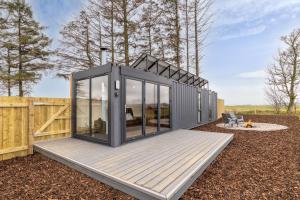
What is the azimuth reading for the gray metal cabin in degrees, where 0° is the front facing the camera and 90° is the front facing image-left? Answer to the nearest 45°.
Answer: approximately 315°

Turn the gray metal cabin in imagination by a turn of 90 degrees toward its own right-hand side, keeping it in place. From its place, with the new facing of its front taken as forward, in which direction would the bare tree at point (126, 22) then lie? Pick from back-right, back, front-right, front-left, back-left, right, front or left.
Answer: back-right

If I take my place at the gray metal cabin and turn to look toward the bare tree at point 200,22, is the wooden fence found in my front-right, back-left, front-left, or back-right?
back-left

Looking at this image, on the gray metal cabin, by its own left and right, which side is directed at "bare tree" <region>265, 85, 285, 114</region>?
left

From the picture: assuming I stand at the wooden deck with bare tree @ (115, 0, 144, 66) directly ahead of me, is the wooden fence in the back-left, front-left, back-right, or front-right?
front-left

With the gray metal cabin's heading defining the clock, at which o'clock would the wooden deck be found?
The wooden deck is roughly at 1 o'clock from the gray metal cabin.

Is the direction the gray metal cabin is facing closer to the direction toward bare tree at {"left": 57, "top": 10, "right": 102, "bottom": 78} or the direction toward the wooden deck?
the wooden deck

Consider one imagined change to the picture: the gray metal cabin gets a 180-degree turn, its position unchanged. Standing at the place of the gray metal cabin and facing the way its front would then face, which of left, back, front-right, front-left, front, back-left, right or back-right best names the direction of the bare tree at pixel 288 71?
right

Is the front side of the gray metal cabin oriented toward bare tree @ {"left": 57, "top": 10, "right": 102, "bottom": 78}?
no

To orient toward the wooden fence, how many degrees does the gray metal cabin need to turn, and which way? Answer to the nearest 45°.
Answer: approximately 135° to its right
